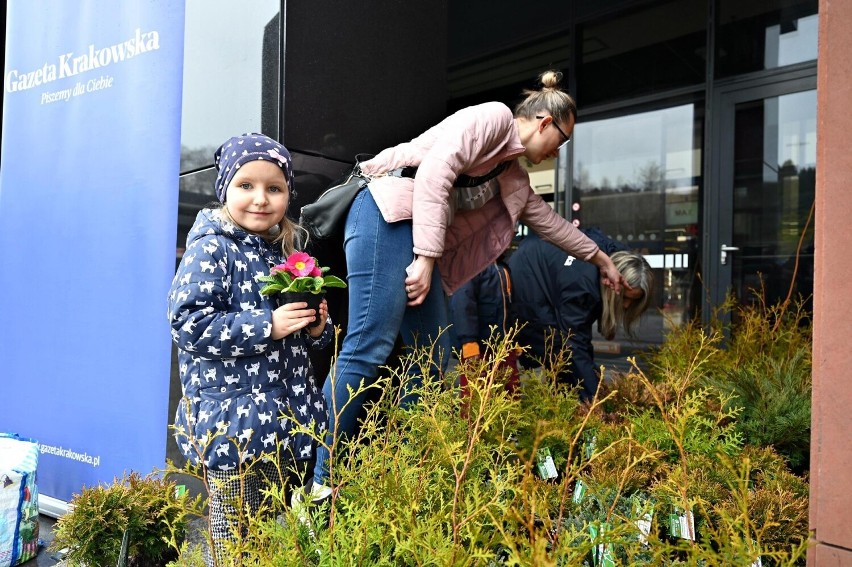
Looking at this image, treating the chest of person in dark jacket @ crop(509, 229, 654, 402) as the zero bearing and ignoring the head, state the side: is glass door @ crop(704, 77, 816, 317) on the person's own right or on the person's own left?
on the person's own left

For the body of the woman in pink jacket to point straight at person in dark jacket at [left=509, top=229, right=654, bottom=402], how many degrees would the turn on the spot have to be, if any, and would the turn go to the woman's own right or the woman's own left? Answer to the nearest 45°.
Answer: approximately 45° to the woman's own left

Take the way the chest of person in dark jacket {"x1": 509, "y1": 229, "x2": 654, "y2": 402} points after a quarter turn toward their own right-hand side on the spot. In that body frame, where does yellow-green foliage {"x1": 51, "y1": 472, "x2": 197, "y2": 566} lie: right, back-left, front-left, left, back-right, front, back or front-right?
front-right

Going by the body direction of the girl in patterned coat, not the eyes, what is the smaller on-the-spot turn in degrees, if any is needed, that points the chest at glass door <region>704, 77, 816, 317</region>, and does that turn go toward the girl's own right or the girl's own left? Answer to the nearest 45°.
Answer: approximately 90° to the girl's own left

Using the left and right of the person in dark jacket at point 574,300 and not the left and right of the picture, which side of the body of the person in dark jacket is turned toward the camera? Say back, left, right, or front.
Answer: right

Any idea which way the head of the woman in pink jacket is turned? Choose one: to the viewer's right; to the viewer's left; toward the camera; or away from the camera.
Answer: to the viewer's right

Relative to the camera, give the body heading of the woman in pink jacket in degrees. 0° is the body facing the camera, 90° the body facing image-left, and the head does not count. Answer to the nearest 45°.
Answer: approximately 270°

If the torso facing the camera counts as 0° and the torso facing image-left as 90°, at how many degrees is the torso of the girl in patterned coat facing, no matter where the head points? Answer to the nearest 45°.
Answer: approximately 315°

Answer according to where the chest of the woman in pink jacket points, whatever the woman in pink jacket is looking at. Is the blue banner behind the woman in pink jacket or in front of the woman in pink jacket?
behind

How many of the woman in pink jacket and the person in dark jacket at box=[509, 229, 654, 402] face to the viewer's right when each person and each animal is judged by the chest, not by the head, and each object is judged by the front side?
2
